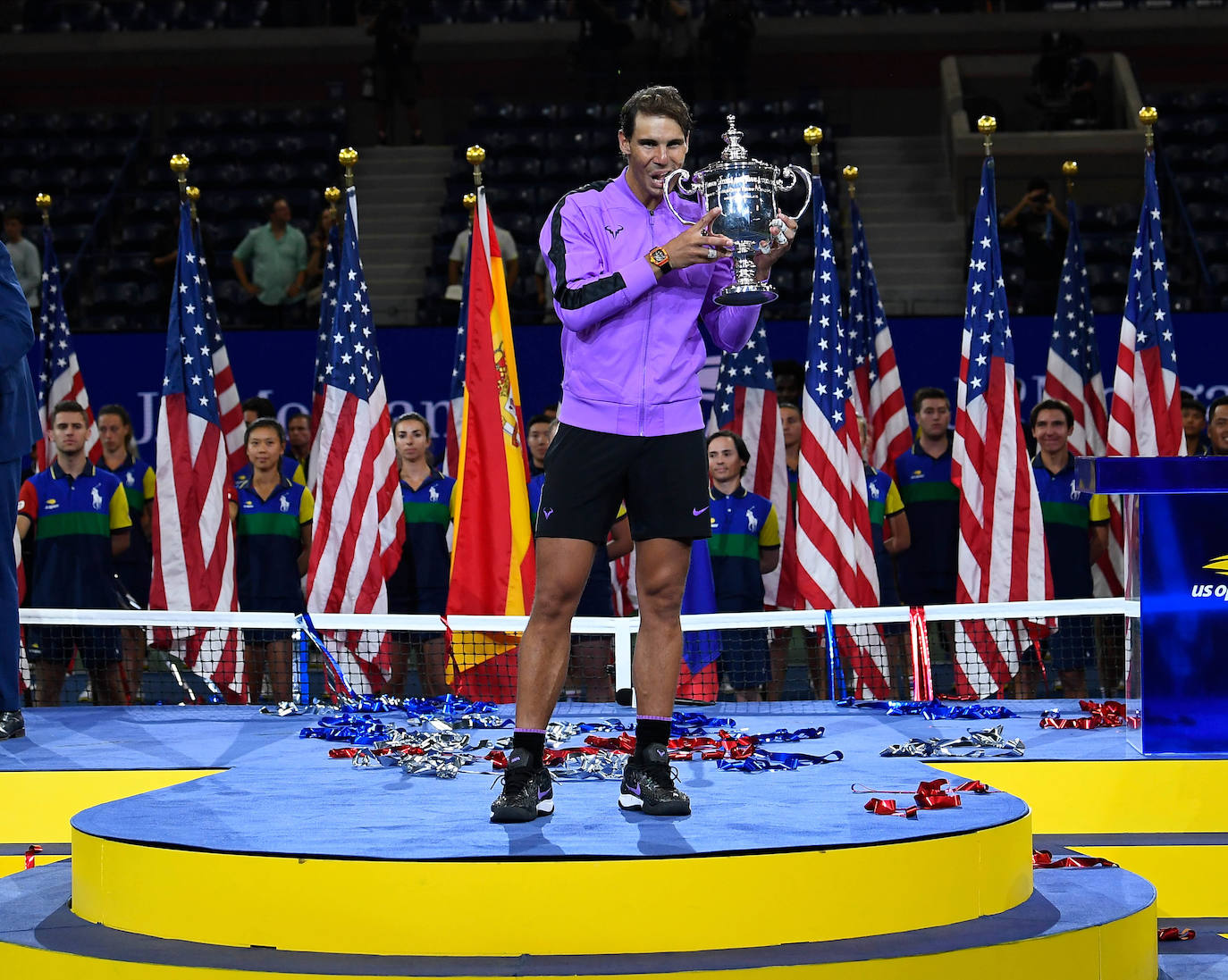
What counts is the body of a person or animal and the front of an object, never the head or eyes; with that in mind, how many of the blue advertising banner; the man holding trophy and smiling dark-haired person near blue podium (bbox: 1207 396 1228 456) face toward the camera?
3

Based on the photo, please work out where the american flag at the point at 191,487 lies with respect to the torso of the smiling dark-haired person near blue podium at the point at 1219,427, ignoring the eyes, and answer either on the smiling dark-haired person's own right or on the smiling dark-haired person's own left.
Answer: on the smiling dark-haired person's own right

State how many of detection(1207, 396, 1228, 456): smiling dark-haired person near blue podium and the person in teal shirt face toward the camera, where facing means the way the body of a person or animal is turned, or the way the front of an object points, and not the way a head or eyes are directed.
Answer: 2

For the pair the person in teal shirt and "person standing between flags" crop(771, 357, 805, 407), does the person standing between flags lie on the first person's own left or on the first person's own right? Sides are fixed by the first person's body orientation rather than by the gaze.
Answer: on the first person's own left

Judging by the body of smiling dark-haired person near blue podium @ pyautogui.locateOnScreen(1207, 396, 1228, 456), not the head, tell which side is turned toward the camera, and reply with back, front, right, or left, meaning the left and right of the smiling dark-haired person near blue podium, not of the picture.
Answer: front

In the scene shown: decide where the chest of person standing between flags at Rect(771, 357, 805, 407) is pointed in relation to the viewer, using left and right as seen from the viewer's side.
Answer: facing the viewer

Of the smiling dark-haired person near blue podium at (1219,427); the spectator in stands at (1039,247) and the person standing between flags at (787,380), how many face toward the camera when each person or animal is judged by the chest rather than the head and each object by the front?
3

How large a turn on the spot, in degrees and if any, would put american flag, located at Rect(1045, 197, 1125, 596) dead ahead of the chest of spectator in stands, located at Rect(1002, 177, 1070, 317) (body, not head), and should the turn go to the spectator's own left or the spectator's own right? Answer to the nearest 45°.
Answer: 0° — they already face it

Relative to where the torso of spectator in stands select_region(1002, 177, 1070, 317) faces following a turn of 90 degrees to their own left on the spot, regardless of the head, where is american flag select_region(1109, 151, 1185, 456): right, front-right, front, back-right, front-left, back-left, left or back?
right

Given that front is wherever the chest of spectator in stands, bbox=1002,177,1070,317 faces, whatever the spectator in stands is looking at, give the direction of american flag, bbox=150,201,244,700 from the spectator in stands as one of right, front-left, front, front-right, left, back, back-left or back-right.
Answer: front-right

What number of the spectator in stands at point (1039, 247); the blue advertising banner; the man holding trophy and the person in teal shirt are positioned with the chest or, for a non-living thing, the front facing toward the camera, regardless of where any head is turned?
4

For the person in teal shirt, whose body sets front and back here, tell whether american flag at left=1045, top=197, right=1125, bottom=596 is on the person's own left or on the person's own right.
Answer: on the person's own left

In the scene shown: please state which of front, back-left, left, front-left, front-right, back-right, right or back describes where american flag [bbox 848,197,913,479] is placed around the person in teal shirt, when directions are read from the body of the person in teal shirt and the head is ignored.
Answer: front-left

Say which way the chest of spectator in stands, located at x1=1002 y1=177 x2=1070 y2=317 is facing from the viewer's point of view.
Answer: toward the camera

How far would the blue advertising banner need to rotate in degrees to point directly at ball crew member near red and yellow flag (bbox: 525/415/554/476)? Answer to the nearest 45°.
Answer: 0° — it already faces them

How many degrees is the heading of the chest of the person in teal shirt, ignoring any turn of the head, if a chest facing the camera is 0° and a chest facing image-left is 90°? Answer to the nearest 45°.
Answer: approximately 0°
